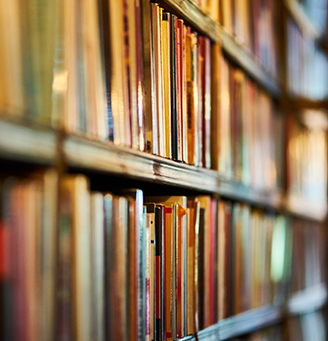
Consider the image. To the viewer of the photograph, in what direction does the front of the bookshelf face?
facing the viewer and to the right of the viewer
